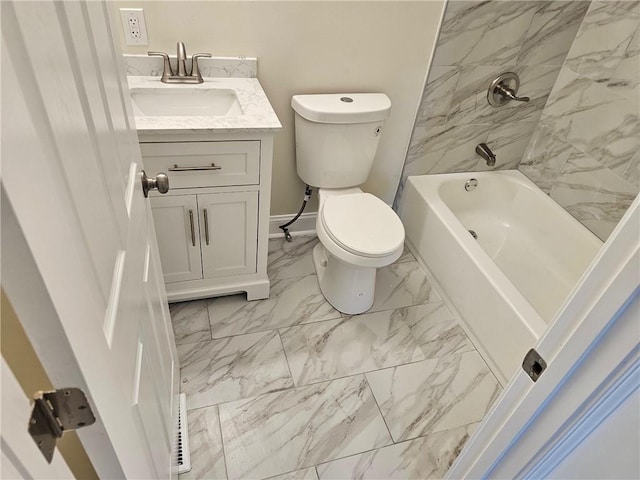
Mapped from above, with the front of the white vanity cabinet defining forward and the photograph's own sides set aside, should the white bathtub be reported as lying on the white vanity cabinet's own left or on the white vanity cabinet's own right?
on the white vanity cabinet's own left

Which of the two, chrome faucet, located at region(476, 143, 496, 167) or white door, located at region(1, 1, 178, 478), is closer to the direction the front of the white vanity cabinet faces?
the white door

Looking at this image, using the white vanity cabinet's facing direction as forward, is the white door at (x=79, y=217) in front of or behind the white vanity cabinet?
in front

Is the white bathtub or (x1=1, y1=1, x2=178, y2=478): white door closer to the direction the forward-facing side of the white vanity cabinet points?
the white door

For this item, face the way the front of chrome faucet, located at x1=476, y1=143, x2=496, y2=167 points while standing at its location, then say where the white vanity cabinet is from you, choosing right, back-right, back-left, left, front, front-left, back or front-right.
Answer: right

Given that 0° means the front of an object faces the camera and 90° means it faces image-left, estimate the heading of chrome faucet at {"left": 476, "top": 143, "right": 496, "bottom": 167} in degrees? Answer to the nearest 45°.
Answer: approximately 315°

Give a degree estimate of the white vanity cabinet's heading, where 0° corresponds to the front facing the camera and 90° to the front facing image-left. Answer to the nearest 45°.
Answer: approximately 0°

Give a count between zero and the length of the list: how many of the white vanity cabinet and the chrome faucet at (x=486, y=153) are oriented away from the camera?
0

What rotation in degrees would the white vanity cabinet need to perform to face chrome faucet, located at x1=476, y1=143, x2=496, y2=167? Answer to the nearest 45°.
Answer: approximately 90° to its left
